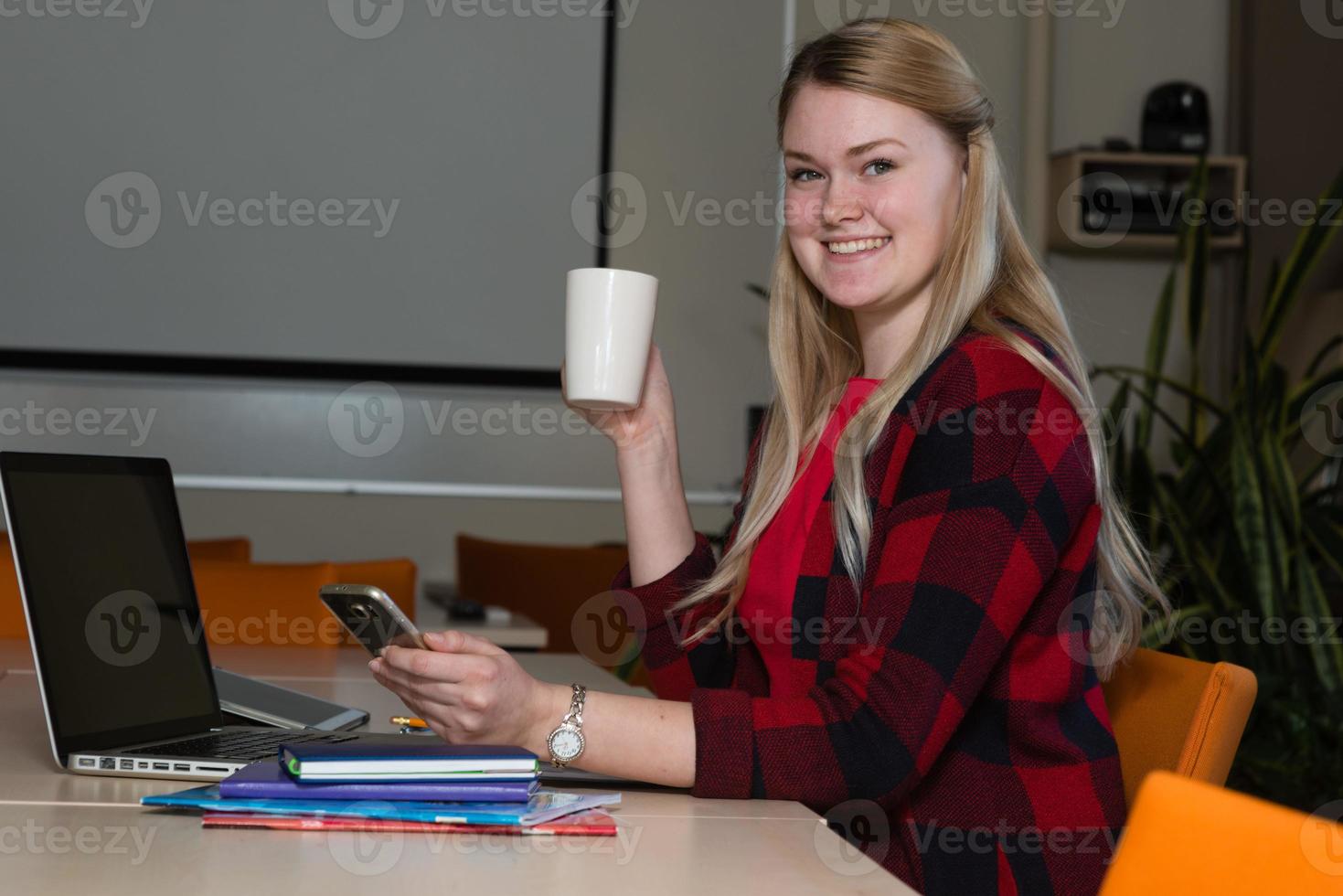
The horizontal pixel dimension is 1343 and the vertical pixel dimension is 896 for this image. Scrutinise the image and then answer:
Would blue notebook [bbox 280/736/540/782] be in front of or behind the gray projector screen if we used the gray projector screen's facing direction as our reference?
in front

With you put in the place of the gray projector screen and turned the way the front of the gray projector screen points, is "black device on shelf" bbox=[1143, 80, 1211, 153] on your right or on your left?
on your left

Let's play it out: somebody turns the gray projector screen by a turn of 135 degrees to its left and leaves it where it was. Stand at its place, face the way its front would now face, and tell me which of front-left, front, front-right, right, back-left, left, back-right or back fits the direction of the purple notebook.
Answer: back-right

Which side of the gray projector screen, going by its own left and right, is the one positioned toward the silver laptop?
front

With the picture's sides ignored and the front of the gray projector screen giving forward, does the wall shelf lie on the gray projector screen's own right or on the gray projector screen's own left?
on the gray projector screen's own left

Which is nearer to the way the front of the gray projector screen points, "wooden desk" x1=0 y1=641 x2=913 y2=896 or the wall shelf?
the wooden desk

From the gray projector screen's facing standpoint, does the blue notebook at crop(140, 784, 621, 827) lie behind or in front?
in front

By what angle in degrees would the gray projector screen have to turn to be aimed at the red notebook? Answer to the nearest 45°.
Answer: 0° — it already faces it

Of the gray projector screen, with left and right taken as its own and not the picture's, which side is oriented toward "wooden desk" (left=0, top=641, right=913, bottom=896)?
front

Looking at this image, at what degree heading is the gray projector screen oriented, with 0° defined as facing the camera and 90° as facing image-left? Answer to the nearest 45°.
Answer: approximately 0°

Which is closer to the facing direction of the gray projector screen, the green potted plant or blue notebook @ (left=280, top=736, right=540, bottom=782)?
the blue notebook
